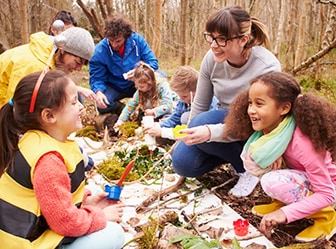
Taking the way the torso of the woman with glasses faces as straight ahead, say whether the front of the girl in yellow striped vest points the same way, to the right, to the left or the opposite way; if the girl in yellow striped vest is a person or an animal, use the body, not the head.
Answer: the opposite way

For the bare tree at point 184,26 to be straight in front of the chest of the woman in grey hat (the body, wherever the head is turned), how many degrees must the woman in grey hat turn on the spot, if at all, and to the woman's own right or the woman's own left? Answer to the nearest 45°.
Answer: approximately 45° to the woman's own left

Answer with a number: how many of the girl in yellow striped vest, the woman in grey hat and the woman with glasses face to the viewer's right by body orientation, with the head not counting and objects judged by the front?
2

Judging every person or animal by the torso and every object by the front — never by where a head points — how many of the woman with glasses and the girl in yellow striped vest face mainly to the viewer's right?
1

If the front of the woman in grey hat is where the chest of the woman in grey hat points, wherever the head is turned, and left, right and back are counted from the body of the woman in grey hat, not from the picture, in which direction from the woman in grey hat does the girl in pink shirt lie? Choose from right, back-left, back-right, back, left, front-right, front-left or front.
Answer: front-right

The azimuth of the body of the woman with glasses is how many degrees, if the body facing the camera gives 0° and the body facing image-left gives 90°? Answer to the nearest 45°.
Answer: approximately 45°

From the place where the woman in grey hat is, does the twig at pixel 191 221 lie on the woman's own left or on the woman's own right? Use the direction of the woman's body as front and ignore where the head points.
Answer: on the woman's own right

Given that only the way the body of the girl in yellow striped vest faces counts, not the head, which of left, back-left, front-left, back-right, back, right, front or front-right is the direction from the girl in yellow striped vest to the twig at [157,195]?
front-left

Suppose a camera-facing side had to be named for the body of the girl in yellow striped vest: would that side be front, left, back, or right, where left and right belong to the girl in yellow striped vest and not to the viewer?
right

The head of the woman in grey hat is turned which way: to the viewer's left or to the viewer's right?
to the viewer's right

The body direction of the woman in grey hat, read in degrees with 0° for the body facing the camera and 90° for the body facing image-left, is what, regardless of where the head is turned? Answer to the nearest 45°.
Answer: approximately 270°

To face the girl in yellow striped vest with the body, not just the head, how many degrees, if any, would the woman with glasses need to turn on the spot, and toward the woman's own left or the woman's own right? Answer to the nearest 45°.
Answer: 0° — they already face them

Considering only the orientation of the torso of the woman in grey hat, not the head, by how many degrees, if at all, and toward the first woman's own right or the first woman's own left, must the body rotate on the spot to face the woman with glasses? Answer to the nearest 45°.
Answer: approximately 45° to the first woman's own right
